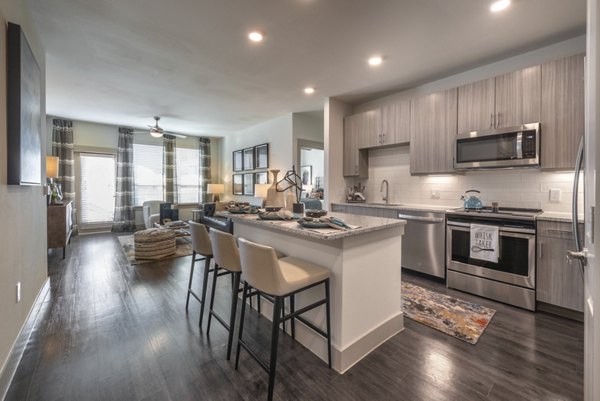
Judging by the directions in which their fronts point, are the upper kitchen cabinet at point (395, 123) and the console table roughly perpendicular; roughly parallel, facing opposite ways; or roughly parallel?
roughly parallel, facing opposite ways

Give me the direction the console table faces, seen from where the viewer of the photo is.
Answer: facing to the right of the viewer

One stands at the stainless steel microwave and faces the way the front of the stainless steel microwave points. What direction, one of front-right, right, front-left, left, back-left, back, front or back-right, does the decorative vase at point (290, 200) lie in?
front

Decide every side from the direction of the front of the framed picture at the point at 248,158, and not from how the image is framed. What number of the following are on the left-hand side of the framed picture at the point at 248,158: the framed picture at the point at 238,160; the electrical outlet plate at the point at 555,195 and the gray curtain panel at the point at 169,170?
1

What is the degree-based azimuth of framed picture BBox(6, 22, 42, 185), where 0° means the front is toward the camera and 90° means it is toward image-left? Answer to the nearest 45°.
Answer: approximately 270°

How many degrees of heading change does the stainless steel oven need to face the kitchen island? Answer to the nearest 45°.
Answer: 0° — it already faces it

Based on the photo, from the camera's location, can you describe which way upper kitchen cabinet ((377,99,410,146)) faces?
facing the viewer and to the left of the viewer

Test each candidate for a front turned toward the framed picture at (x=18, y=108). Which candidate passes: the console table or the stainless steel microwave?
the stainless steel microwave

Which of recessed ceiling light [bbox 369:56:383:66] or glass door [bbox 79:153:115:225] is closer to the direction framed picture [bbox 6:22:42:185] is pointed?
the recessed ceiling light

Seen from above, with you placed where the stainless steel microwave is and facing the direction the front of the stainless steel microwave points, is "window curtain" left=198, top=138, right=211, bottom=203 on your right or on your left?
on your right

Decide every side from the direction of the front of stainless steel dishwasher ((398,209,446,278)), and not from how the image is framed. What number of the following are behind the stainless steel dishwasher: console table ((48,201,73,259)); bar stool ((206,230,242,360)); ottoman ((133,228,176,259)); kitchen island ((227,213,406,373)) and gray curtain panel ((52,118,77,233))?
0

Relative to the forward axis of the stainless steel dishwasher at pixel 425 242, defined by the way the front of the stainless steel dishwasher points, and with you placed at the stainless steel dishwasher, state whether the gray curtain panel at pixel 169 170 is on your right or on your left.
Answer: on your right

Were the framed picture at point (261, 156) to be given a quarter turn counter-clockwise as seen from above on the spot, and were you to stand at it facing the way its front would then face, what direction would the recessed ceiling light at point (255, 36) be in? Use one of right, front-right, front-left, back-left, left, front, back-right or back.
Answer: front-right

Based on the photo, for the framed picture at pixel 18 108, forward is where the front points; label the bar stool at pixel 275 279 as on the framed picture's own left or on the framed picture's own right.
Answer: on the framed picture's own right

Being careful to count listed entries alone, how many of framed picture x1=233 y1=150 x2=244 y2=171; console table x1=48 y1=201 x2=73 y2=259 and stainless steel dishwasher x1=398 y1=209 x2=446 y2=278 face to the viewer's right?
1

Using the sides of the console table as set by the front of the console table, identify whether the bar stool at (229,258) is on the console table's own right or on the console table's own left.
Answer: on the console table's own right

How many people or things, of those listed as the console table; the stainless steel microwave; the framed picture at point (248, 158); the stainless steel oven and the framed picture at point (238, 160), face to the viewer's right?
1

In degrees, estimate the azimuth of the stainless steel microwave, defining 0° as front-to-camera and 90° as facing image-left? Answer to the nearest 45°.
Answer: approximately 45°
